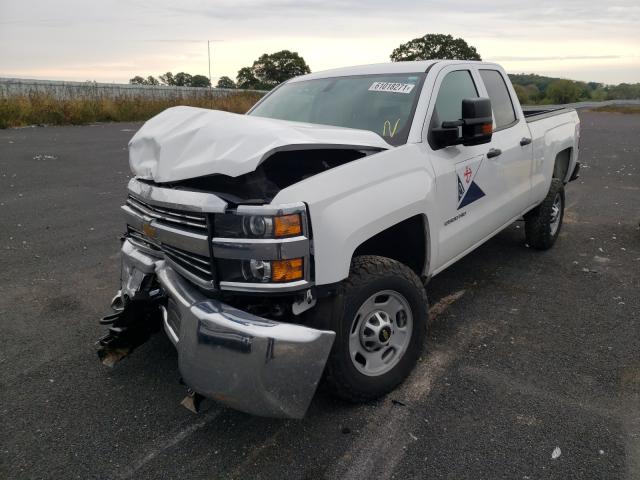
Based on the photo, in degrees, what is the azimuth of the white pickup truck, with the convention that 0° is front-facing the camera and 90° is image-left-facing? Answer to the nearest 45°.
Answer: approximately 45°
